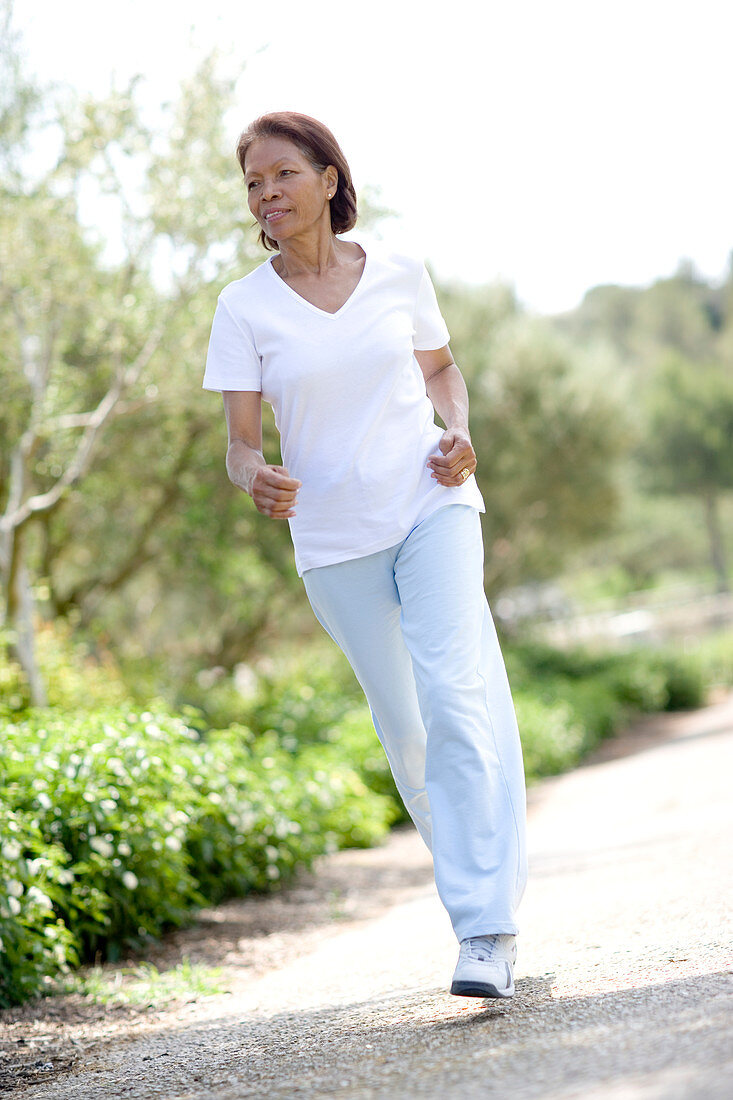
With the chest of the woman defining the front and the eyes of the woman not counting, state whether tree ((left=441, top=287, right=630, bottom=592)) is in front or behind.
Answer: behind

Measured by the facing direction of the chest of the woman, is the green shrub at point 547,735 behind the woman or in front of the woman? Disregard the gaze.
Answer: behind

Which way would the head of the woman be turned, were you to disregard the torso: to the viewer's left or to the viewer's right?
to the viewer's left

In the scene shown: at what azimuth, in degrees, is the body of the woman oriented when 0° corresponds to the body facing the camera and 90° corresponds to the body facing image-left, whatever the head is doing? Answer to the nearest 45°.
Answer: approximately 0°

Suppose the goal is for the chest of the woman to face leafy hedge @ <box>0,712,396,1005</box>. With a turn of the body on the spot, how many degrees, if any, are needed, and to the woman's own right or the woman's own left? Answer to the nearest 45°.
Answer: approximately 135° to the woman's own right

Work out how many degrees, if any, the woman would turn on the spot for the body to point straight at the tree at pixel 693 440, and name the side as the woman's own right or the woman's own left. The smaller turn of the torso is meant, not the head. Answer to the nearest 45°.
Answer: approximately 180°

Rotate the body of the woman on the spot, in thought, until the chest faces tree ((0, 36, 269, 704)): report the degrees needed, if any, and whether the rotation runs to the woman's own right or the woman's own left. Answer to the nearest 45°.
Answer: approximately 180°
